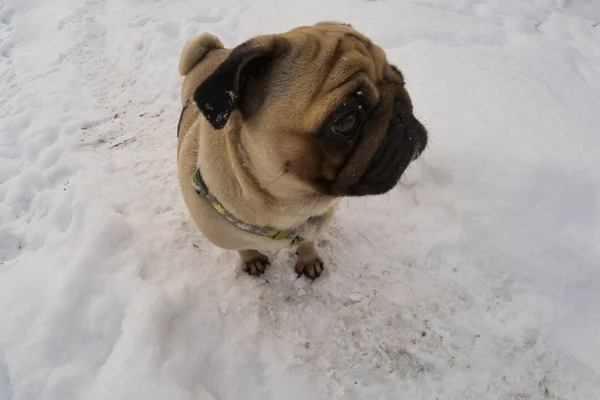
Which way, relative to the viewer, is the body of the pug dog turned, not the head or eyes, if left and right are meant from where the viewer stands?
facing the viewer and to the right of the viewer
